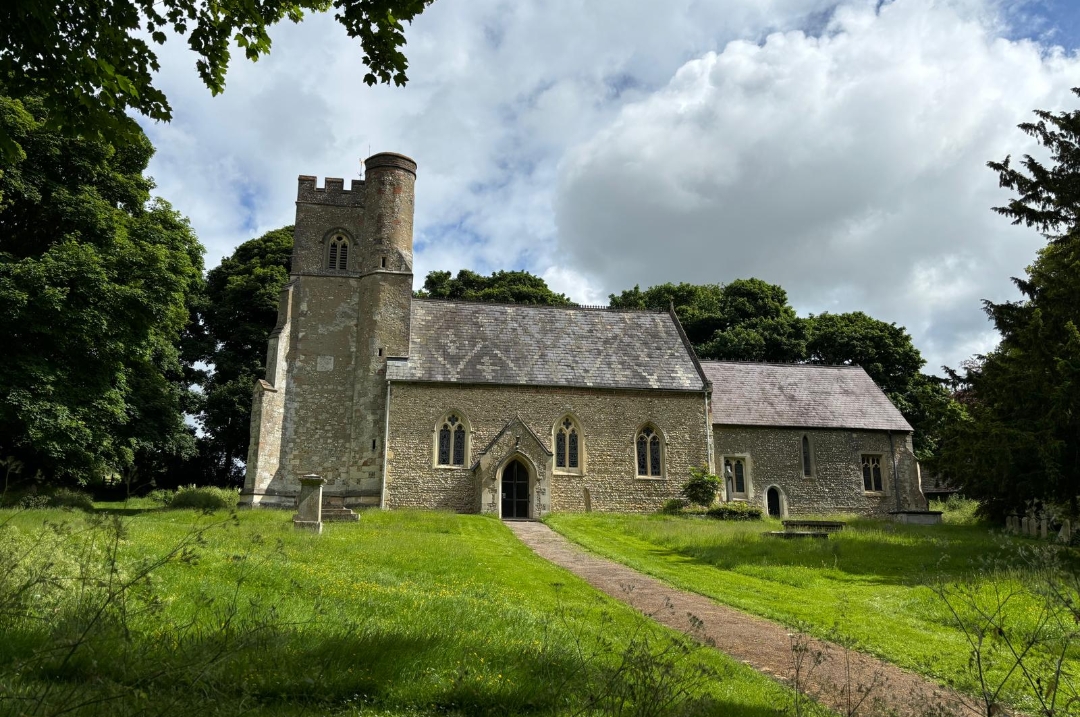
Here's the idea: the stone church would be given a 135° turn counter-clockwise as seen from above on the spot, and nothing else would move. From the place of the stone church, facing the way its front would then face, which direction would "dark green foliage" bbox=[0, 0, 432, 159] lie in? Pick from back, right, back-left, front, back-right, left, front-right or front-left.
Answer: back-right

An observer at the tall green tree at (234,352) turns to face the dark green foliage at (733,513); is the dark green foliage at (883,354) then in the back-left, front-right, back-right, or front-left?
front-left

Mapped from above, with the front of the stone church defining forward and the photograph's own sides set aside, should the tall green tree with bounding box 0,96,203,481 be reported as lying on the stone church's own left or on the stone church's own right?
on the stone church's own right

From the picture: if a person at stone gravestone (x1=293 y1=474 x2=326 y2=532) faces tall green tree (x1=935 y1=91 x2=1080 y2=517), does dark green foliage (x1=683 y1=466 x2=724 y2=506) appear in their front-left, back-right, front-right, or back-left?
front-left

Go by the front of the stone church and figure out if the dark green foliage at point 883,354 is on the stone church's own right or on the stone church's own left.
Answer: on the stone church's own left

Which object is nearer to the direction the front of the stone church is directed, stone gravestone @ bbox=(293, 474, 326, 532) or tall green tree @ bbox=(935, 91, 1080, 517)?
the stone gravestone

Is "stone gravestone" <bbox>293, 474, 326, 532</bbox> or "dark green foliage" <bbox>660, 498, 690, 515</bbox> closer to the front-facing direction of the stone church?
the stone gravestone

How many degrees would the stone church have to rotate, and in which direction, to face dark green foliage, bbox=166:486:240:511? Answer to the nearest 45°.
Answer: approximately 45° to its right

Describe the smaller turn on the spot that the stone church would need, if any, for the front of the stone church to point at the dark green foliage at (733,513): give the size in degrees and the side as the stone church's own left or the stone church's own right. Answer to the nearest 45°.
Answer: approximately 90° to the stone church's own left

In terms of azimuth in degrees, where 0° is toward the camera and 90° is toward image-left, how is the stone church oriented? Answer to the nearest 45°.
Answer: approximately 0°

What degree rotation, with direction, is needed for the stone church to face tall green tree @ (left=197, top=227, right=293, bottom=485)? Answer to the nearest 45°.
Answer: approximately 135° to its right

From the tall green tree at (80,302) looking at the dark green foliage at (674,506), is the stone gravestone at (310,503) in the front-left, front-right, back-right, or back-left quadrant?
front-right
